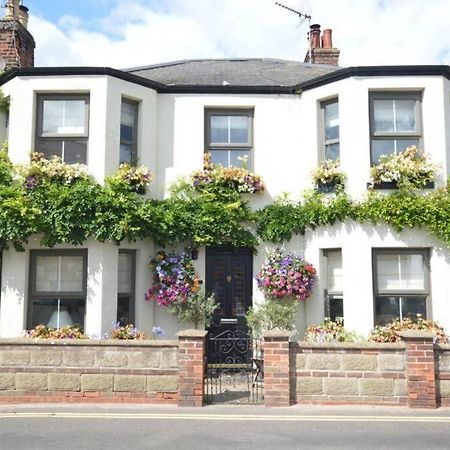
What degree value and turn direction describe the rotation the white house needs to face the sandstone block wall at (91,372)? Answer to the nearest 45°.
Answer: approximately 45° to its right

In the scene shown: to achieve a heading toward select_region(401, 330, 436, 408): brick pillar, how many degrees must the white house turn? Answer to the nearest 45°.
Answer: approximately 45° to its left

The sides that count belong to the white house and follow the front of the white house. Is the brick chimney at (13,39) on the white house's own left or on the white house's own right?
on the white house's own right

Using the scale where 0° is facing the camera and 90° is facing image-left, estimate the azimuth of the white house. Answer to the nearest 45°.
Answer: approximately 0°
